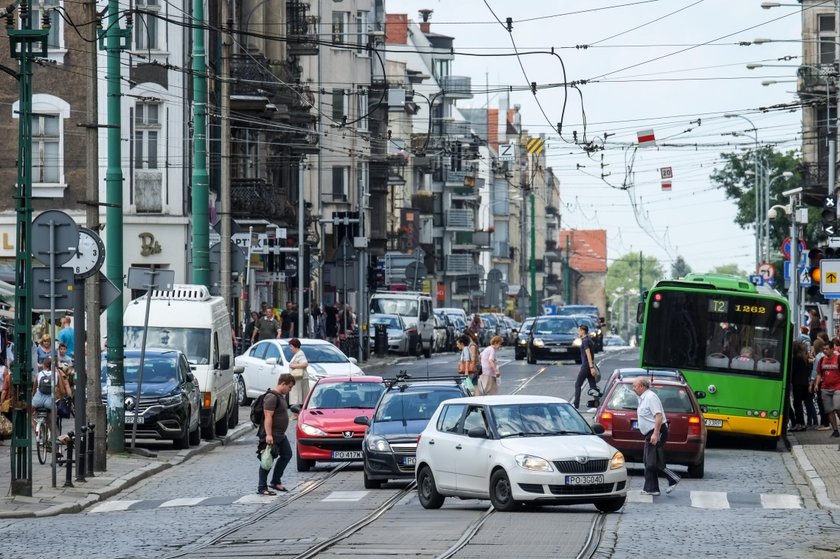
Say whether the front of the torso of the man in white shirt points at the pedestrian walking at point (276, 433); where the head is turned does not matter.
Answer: yes

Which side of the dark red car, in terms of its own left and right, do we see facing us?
back

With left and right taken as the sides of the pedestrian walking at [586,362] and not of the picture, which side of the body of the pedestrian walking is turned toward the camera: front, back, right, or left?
left

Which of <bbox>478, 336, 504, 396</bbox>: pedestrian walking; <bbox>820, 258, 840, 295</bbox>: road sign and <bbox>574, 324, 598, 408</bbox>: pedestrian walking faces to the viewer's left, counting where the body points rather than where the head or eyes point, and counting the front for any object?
<bbox>574, 324, 598, 408</bbox>: pedestrian walking

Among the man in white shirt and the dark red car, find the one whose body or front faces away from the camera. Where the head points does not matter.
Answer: the dark red car

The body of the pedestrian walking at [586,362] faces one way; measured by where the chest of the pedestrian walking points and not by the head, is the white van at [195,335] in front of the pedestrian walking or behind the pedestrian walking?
in front

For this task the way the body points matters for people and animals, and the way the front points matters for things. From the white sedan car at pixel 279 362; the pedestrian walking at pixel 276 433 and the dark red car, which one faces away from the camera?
the dark red car

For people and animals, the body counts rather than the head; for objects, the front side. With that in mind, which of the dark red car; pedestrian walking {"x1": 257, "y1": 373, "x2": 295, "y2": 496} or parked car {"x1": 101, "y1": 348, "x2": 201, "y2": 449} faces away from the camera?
the dark red car

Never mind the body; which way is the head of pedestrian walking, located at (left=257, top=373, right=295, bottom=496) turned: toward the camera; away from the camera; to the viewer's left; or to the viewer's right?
to the viewer's right

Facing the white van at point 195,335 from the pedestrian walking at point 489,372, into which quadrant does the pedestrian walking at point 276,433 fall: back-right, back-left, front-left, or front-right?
front-left

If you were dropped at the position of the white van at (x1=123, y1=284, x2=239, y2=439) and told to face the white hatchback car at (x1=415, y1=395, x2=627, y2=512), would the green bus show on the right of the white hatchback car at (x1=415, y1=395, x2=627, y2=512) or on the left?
left

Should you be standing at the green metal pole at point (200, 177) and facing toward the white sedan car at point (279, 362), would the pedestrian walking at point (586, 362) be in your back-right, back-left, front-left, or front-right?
front-right
